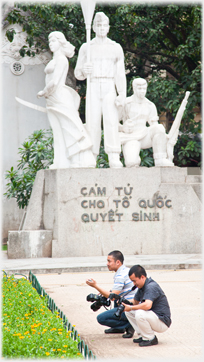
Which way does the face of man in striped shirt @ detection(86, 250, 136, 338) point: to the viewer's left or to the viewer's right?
to the viewer's left

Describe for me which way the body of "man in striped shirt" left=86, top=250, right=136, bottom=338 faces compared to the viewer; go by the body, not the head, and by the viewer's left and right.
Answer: facing to the left of the viewer

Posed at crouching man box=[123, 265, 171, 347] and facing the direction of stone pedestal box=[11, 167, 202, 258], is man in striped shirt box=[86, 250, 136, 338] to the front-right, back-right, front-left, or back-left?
front-left

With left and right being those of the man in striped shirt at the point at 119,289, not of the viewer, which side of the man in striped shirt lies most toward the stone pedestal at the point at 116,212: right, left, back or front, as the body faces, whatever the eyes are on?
right

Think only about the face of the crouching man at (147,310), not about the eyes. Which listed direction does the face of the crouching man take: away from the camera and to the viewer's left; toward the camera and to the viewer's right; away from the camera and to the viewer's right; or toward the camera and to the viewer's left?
toward the camera and to the viewer's left
